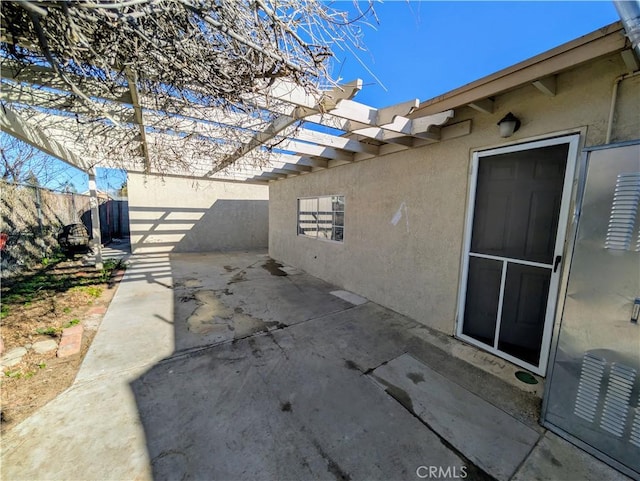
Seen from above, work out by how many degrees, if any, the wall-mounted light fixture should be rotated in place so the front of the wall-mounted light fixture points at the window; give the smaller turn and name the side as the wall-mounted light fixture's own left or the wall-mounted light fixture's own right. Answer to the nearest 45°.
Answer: approximately 90° to the wall-mounted light fixture's own right

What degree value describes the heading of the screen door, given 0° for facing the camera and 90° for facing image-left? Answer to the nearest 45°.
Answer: approximately 45°

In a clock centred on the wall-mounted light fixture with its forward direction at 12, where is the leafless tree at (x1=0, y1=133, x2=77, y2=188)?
The leafless tree is roughly at 1 o'clock from the wall-mounted light fixture.

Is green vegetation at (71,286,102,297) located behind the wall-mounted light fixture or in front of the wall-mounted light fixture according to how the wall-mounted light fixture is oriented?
in front

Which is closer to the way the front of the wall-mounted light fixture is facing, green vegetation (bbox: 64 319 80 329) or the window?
the green vegetation

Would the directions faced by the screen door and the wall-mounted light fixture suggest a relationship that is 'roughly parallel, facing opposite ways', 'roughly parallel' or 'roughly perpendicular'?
roughly parallel

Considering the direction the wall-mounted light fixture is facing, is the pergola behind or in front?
in front

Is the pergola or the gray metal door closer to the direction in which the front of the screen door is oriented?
the pergola

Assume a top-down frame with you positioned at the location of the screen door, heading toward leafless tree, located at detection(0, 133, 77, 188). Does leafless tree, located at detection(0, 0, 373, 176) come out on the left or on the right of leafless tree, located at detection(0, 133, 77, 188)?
left

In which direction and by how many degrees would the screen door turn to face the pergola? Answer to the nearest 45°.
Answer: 0° — it already faces it

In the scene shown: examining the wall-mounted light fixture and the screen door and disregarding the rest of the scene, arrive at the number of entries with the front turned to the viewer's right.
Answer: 0

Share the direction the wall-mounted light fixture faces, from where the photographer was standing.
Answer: facing the viewer and to the left of the viewer
